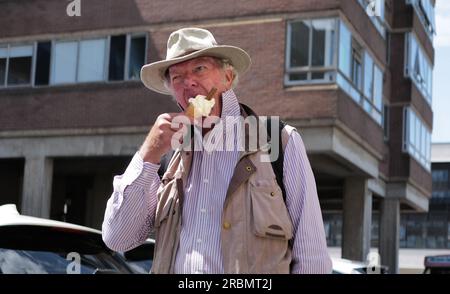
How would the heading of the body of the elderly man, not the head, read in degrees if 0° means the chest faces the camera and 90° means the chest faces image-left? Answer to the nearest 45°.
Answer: approximately 45°

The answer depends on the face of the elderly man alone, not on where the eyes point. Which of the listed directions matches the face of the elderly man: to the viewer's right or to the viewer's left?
to the viewer's left
